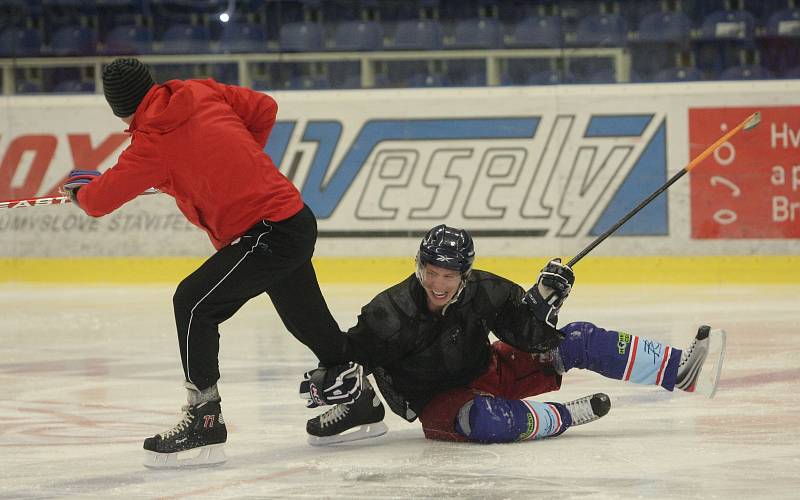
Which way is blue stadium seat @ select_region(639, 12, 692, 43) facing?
toward the camera

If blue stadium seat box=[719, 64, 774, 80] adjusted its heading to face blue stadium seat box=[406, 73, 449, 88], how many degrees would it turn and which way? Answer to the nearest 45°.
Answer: approximately 90° to its right

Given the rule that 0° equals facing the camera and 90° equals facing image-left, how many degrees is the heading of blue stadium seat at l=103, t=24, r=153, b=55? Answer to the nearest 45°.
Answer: approximately 0°

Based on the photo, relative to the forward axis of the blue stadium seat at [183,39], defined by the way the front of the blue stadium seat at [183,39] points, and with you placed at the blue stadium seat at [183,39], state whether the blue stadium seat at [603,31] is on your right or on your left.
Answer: on your left

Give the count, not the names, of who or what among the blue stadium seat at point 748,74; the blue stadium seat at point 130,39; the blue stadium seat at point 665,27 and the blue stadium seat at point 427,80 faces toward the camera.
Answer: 4

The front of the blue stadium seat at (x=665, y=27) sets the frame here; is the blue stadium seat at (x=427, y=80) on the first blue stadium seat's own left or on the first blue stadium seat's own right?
on the first blue stadium seat's own right

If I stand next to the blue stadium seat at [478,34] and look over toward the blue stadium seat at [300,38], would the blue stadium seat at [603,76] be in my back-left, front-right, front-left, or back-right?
back-left

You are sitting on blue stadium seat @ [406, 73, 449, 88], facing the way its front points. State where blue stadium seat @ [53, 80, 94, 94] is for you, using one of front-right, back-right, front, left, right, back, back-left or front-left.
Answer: right

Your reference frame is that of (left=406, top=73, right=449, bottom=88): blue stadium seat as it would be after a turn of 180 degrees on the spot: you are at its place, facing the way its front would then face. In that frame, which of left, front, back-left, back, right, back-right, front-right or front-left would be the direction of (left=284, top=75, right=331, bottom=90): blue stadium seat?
left

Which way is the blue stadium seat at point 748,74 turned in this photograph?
toward the camera

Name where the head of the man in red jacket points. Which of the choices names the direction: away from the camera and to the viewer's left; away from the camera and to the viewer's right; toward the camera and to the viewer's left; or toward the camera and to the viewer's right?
away from the camera and to the viewer's left

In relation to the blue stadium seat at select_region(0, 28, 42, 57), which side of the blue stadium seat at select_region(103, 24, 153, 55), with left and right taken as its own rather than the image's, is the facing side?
right

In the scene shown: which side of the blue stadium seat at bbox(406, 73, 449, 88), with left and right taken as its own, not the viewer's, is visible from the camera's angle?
front

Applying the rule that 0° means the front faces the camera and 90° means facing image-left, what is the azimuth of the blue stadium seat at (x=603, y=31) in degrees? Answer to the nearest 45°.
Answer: approximately 0°
